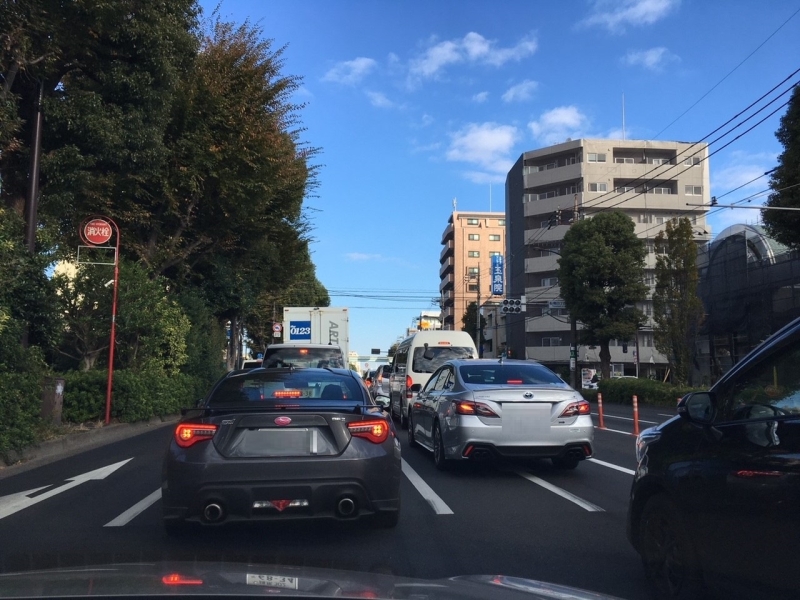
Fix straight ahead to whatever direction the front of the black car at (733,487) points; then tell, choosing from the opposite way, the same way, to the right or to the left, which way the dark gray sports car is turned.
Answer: the same way

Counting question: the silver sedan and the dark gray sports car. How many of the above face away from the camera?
2

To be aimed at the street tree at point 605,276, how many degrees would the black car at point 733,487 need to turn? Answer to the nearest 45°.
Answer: approximately 45° to its right

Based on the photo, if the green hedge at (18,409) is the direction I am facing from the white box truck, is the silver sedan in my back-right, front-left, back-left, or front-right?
front-left

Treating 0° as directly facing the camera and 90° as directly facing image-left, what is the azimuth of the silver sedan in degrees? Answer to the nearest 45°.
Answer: approximately 180°

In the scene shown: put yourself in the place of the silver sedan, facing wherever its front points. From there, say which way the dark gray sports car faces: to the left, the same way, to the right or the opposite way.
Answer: the same way

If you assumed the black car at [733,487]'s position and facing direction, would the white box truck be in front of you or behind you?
in front

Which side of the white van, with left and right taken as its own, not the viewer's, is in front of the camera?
back

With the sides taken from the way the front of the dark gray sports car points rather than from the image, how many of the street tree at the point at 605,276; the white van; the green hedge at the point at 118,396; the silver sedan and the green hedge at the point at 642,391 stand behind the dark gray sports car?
0

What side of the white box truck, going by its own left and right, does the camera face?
back

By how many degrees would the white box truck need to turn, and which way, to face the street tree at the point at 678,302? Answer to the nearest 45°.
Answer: approximately 90° to its right

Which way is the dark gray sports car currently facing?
away from the camera

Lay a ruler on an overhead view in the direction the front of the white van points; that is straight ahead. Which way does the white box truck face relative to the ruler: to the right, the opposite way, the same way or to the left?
the same way

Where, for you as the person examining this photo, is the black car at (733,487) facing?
facing away from the viewer and to the left of the viewer

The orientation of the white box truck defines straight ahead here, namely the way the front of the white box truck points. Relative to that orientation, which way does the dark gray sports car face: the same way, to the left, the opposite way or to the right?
the same way

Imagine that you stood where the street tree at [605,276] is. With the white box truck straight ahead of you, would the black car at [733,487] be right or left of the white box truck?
left

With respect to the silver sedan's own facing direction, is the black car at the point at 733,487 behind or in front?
behind

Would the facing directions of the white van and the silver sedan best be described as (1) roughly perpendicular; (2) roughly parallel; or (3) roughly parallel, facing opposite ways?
roughly parallel
